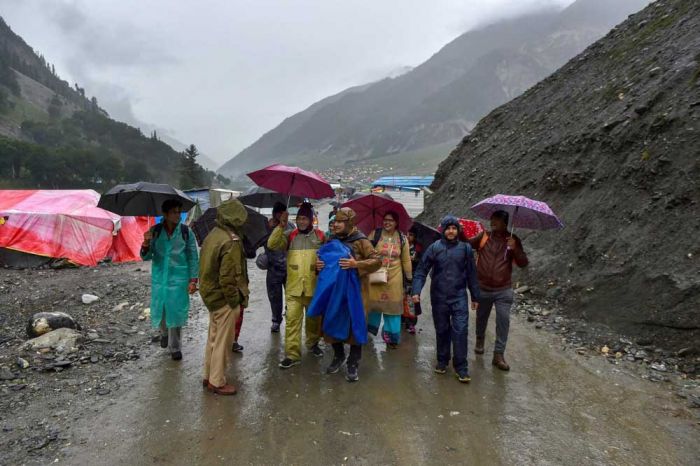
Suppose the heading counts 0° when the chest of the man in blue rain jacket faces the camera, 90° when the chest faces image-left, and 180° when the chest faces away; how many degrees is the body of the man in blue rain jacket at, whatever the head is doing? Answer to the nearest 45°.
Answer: approximately 0°

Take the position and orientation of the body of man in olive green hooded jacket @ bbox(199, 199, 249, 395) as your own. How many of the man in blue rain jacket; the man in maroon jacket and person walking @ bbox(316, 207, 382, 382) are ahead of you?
3

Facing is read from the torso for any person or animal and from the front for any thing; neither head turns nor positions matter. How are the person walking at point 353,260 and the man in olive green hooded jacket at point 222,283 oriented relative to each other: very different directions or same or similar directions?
very different directions

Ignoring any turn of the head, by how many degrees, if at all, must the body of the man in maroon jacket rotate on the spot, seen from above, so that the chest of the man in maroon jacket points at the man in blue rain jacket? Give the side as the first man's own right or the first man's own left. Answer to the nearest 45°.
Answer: approximately 45° to the first man's own right

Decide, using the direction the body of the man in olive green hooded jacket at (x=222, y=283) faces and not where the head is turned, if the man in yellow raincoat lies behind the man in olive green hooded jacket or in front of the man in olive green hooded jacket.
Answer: in front

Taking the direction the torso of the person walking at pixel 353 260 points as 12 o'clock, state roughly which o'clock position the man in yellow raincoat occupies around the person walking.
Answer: The man in yellow raincoat is roughly at 2 o'clock from the person walking.

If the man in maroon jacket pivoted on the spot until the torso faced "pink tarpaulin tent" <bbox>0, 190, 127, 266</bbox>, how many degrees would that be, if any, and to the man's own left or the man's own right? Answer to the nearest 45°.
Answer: approximately 90° to the man's own right

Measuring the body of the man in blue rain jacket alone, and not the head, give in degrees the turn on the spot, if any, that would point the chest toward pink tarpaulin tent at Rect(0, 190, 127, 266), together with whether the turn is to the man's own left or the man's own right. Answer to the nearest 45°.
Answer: approximately 135° to the man's own right

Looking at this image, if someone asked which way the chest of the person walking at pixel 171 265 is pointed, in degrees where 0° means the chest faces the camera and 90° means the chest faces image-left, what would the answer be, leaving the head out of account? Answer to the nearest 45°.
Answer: approximately 0°

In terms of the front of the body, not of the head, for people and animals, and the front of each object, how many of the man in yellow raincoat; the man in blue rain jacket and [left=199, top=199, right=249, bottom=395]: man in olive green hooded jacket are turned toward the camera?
2

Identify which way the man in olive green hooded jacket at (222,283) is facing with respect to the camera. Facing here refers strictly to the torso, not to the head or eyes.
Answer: to the viewer's right

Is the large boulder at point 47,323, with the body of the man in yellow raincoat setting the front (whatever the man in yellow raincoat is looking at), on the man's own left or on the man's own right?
on the man's own right

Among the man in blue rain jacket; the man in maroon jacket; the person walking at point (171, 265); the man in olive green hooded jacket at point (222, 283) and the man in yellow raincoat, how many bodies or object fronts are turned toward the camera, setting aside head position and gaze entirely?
4
